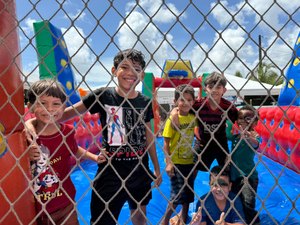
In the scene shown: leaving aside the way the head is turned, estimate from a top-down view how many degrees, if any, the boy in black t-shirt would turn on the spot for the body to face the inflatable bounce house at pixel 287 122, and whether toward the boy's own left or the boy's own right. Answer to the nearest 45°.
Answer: approximately 135° to the boy's own left

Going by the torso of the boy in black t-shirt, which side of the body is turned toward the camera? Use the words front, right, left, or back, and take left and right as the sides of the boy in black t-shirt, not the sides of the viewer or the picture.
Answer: front
